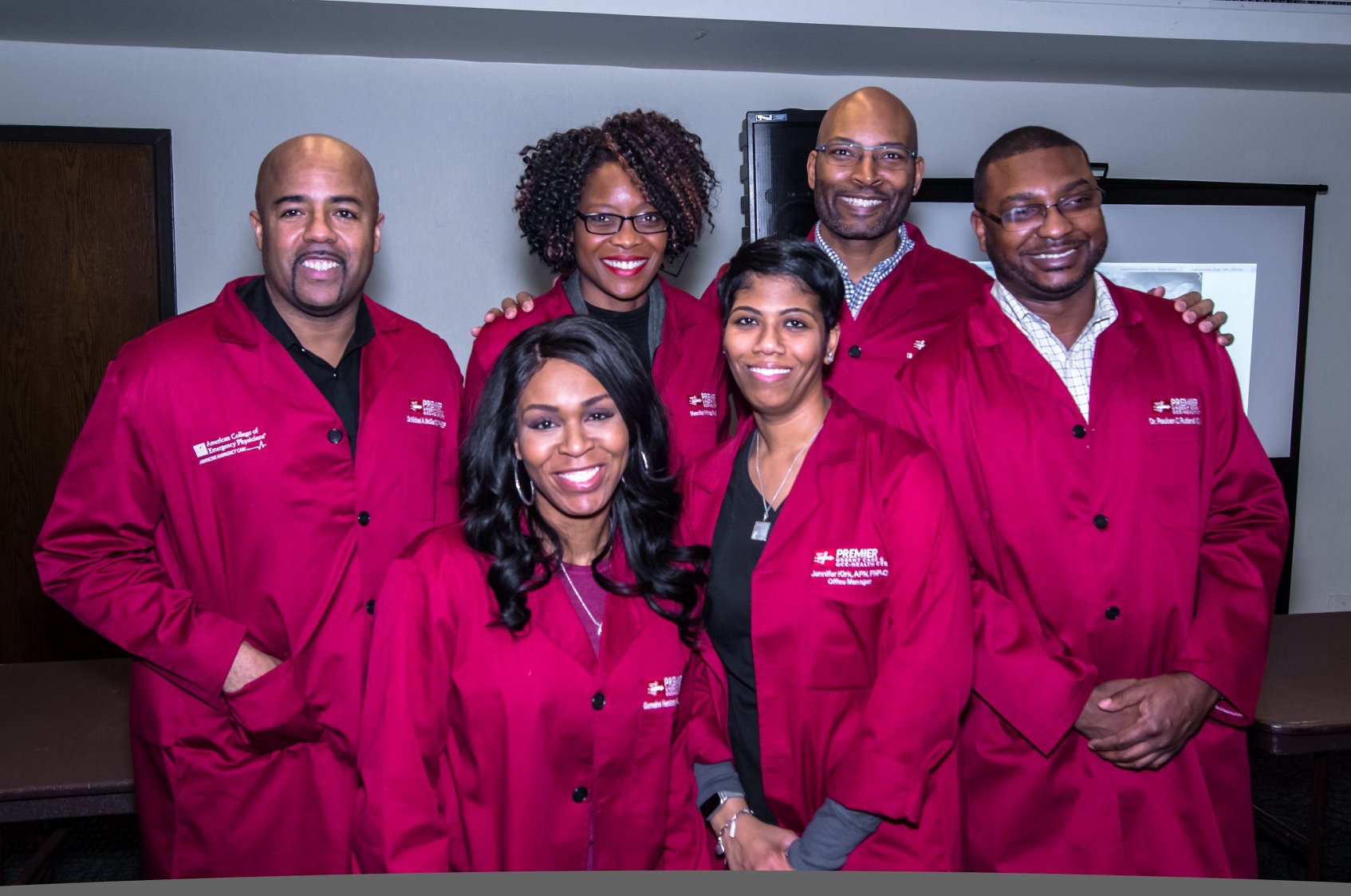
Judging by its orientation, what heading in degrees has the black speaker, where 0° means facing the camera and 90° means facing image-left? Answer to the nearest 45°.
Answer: approximately 0°

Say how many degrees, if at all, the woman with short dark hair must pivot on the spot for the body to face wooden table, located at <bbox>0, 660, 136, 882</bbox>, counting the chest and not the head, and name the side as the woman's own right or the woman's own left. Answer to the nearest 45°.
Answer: approximately 45° to the woman's own right

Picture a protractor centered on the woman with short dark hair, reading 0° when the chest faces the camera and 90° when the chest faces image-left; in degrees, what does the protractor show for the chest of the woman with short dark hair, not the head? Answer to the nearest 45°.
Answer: approximately 45°

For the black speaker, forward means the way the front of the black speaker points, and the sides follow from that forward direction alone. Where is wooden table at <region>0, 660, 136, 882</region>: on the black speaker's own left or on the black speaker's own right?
on the black speaker's own right

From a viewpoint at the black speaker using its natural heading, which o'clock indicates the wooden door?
The wooden door is roughly at 3 o'clock from the black speaker.

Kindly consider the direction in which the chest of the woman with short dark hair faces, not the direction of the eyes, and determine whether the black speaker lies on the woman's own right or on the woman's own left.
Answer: on the woman's own right
